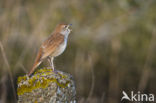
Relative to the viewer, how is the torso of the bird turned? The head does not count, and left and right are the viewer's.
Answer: facing to the right of the viewer
